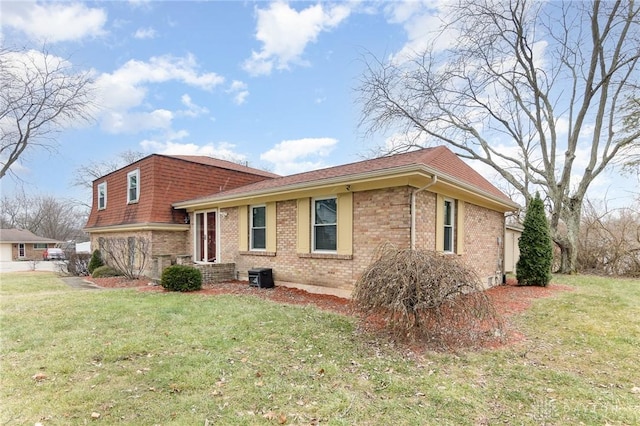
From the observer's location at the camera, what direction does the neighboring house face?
facing the viewer

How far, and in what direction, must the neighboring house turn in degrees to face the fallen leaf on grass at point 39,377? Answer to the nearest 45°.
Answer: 0° — it already faces it

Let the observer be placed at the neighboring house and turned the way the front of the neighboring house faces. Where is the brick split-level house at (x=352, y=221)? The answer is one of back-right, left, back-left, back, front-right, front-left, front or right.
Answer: front

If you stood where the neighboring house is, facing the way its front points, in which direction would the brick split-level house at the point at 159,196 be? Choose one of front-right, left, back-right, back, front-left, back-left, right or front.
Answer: front

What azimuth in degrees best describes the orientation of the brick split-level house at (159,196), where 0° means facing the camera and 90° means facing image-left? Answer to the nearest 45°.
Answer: approximately 45°

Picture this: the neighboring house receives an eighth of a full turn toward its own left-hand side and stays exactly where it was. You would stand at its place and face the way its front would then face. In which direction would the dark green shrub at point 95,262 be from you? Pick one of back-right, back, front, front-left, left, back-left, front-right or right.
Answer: front-right

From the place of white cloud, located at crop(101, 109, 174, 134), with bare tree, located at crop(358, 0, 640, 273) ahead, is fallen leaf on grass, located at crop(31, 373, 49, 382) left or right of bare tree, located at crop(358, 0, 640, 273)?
right

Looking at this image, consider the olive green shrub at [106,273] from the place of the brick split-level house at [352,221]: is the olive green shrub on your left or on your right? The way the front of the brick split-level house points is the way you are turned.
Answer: on your right

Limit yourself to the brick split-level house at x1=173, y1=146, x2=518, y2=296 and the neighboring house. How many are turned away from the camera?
0
